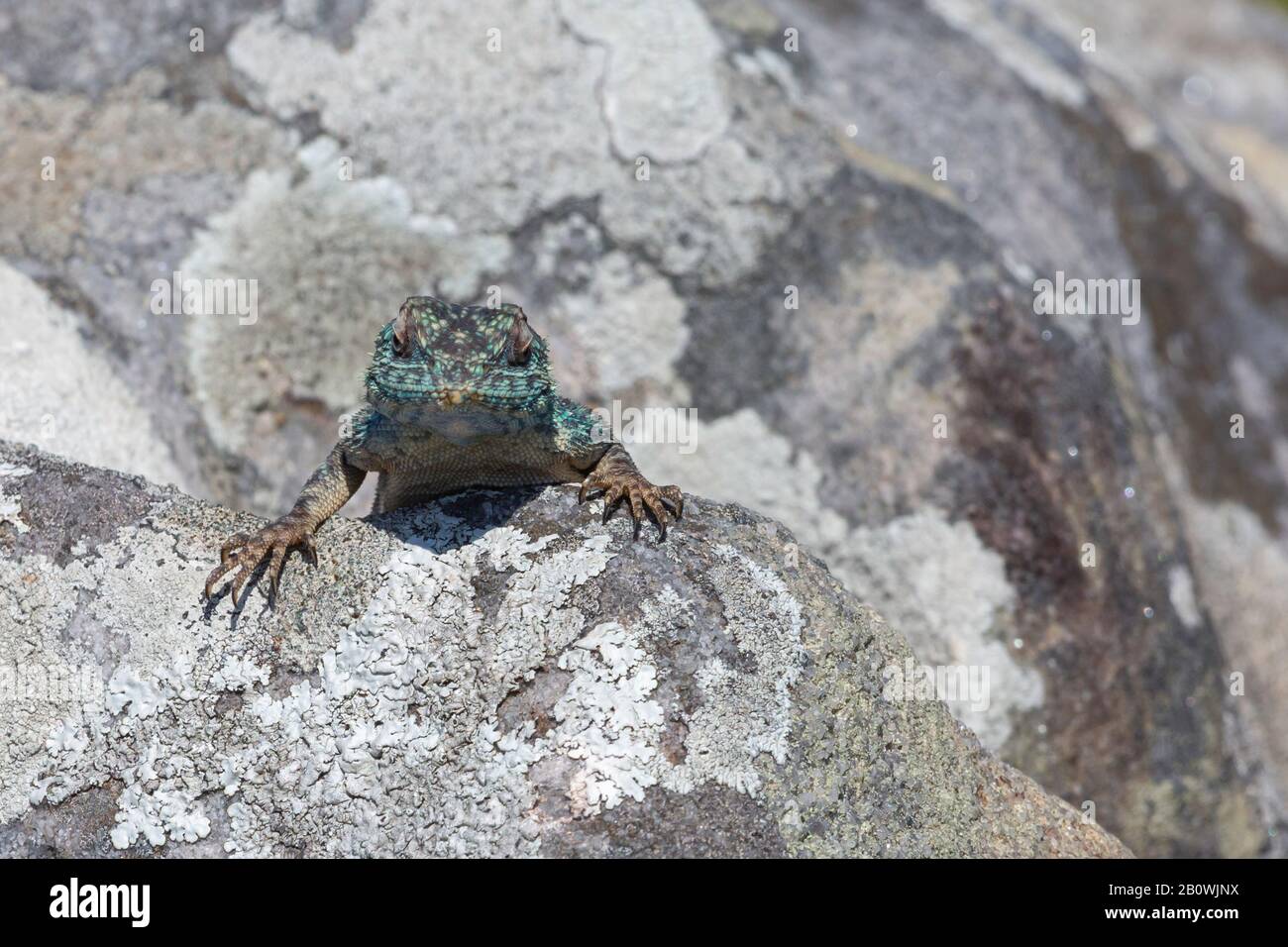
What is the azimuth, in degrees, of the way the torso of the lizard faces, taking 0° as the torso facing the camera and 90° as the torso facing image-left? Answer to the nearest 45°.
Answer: approximately 0°
